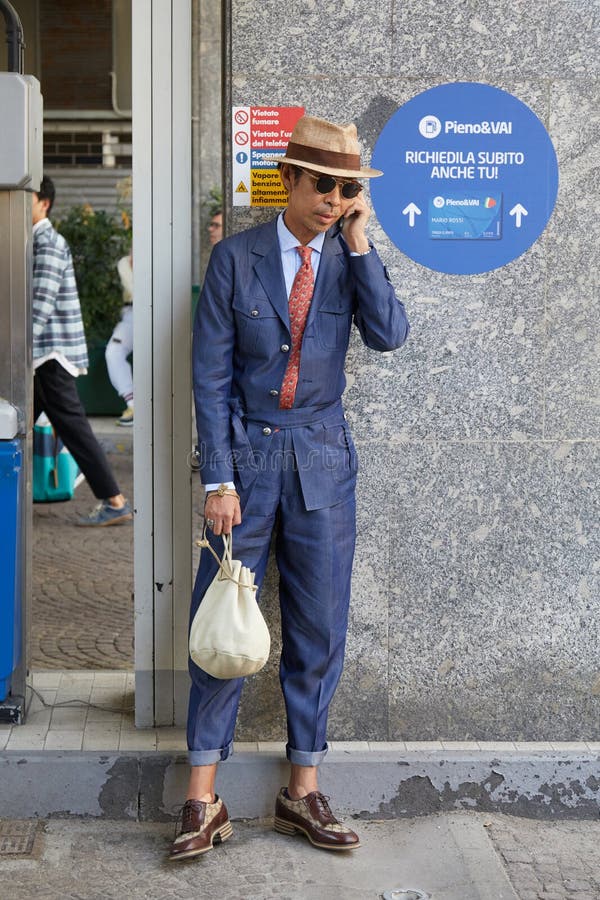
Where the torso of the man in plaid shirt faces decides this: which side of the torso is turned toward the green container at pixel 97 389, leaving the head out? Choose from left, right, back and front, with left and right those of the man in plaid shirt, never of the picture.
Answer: right

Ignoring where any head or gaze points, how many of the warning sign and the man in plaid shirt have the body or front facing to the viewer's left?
1

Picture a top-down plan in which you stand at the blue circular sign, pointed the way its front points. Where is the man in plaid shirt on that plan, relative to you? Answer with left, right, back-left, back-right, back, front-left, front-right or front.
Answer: back-right

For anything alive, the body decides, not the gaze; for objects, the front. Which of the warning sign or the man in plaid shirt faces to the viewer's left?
the man in plaid shirt

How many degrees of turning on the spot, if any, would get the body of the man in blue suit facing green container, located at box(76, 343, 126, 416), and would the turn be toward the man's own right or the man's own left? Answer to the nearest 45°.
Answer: approximately 180°

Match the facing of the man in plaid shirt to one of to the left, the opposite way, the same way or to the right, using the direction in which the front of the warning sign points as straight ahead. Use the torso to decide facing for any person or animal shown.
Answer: to the right

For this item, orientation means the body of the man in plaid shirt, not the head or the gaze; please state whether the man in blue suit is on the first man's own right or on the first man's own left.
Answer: on the first man's own left

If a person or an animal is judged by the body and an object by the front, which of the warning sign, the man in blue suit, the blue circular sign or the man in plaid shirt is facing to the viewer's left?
the man in plaid shirt

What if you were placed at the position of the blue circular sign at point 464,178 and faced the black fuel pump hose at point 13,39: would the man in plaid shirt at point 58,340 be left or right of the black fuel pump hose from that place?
right

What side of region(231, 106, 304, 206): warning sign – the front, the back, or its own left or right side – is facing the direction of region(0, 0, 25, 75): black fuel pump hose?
right

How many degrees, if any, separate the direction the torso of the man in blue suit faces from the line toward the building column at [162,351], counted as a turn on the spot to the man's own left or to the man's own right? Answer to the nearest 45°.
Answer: approximately 135° to the man's own right

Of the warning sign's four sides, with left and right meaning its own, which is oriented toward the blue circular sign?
left

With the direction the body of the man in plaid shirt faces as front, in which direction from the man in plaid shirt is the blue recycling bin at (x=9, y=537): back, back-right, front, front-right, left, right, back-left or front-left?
left
